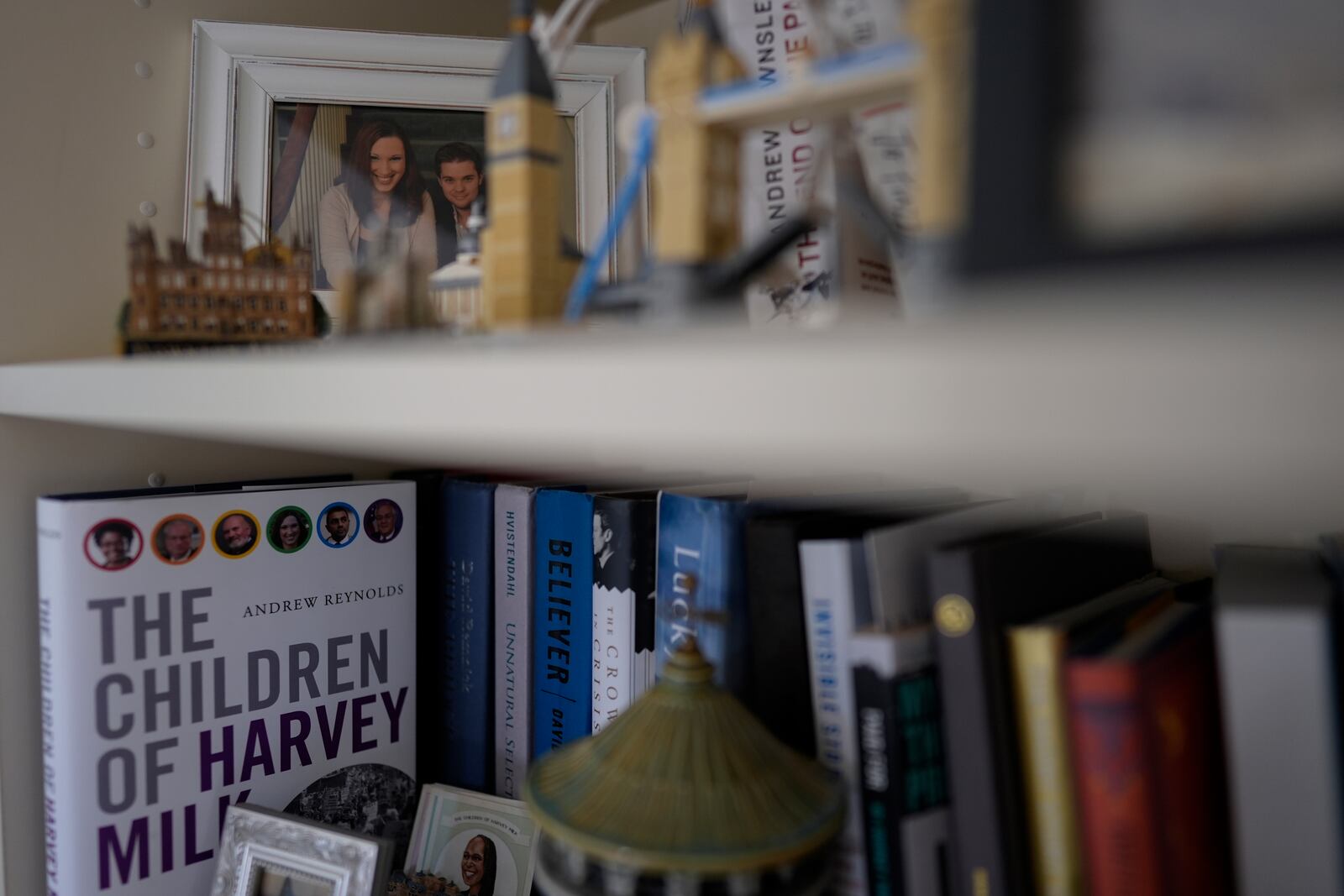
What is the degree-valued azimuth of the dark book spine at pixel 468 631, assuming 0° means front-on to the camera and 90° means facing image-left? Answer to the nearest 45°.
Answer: approximately 0°

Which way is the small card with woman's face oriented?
toward the camera

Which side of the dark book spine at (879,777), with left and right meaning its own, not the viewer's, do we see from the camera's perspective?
front

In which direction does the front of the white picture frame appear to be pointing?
toward the camera

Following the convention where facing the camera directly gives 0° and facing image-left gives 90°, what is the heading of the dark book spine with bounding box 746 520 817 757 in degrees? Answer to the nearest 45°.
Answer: approximately 0°

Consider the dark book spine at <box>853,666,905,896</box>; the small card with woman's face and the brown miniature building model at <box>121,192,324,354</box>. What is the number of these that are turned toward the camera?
3
